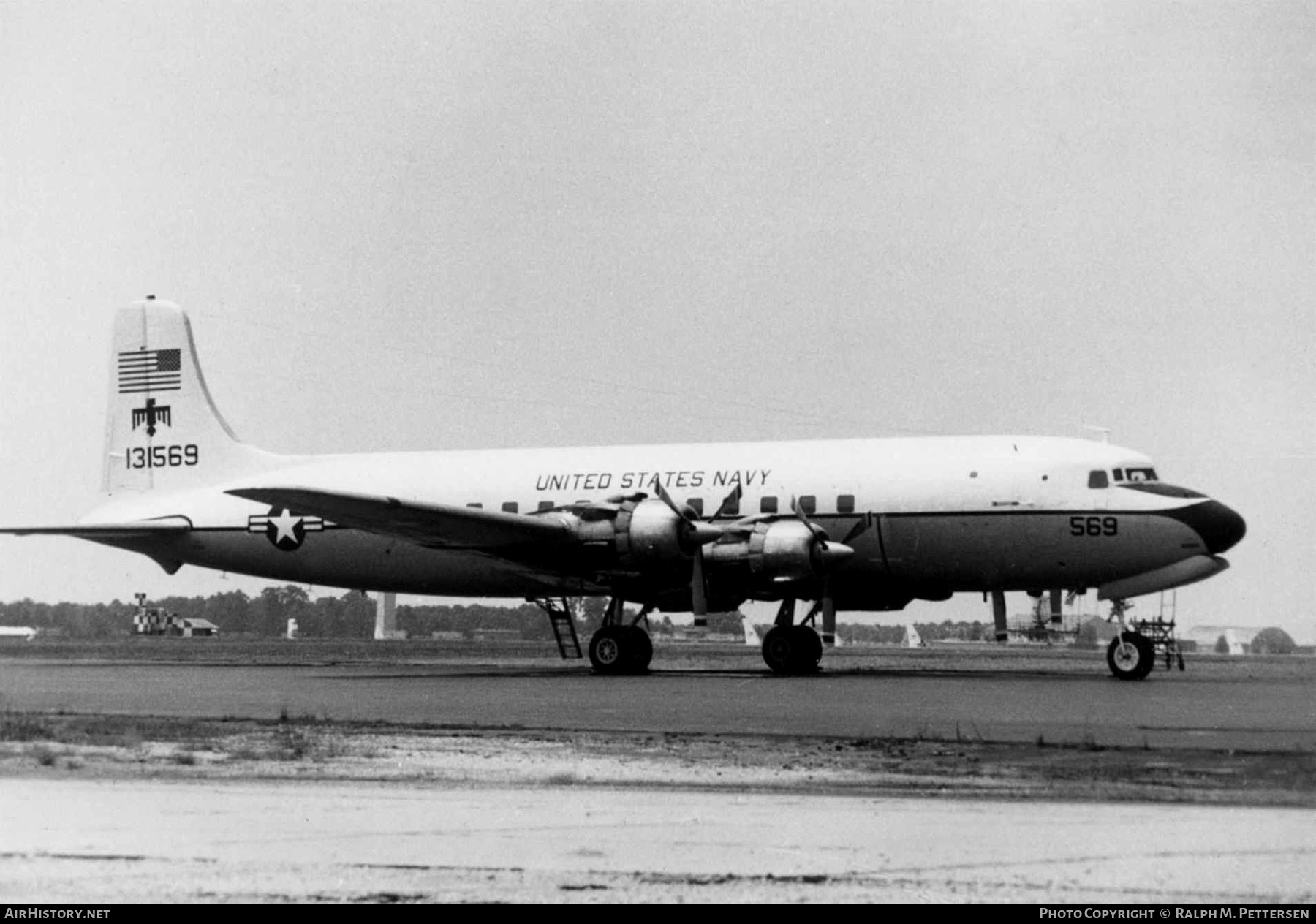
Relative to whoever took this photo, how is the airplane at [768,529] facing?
facing the viewer and to the right of the viewer
